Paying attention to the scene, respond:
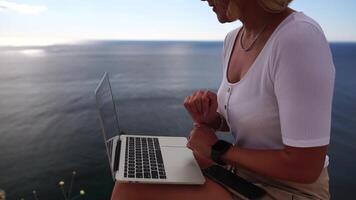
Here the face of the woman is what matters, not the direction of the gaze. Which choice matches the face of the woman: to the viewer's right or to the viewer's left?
to the viewer's left

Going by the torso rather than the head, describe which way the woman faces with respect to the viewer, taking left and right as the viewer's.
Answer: facing the viewer and to the left of the viewer

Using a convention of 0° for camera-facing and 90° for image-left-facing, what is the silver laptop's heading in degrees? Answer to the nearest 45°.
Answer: approximately 270°
